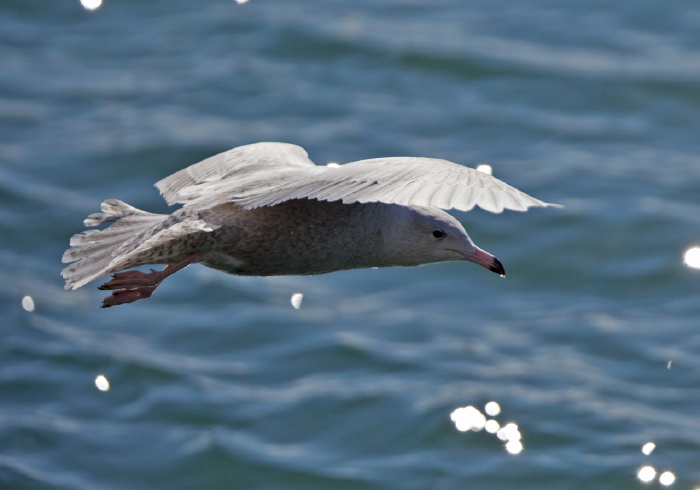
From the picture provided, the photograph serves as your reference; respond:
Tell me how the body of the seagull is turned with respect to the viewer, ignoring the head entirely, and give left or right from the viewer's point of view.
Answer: facing to the right of the viewer
